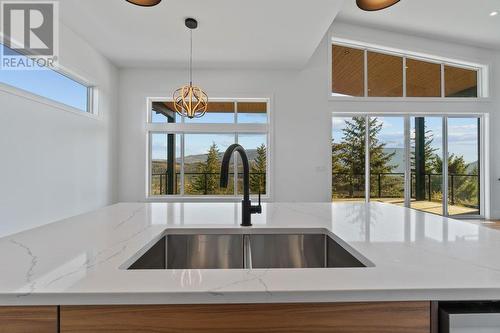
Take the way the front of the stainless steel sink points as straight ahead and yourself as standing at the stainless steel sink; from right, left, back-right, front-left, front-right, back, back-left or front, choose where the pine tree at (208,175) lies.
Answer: back

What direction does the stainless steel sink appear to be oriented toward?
toward the camera

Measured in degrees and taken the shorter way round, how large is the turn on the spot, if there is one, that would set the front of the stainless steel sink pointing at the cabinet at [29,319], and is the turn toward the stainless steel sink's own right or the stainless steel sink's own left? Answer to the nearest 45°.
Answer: approximately 45° to the stainless steel sink's own right

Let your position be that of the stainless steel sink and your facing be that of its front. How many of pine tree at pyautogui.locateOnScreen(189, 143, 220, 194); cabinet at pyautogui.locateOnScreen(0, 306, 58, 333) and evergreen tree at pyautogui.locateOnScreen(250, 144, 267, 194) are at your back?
2

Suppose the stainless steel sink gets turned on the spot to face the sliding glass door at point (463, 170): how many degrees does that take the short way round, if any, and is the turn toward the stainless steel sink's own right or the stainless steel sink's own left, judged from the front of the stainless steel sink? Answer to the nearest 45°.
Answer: approximately 135° to the stainless steel sink's own left

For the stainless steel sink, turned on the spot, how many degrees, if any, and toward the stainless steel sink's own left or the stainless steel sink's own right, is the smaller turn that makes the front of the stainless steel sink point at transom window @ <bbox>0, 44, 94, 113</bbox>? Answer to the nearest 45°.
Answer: approximately 135° to the stainless steel sink's own right

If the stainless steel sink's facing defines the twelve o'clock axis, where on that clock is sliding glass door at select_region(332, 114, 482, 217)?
The sliding glass door is roughly at 7 o'clock from the stainless steel sink.

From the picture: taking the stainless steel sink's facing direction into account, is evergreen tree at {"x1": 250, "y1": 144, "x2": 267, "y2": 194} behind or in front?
behind
